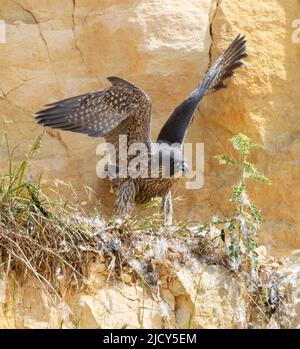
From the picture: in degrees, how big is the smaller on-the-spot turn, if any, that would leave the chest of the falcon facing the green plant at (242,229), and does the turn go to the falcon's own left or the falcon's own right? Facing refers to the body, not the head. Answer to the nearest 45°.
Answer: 0° — it already faces it

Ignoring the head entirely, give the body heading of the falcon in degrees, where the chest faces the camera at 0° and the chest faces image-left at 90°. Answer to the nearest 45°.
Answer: approximately 315°
